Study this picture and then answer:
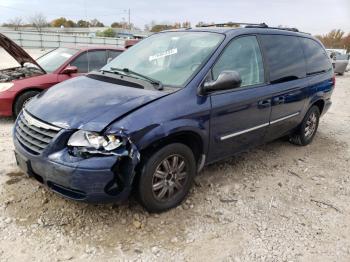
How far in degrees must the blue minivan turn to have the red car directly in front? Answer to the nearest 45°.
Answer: approximately 90° to its right

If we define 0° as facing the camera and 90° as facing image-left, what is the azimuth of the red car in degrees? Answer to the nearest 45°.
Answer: approximately 45°

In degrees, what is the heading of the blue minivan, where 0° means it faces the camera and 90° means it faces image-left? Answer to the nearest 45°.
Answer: approximately 45°

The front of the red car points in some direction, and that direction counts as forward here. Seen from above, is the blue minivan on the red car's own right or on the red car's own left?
on the red car's own left
